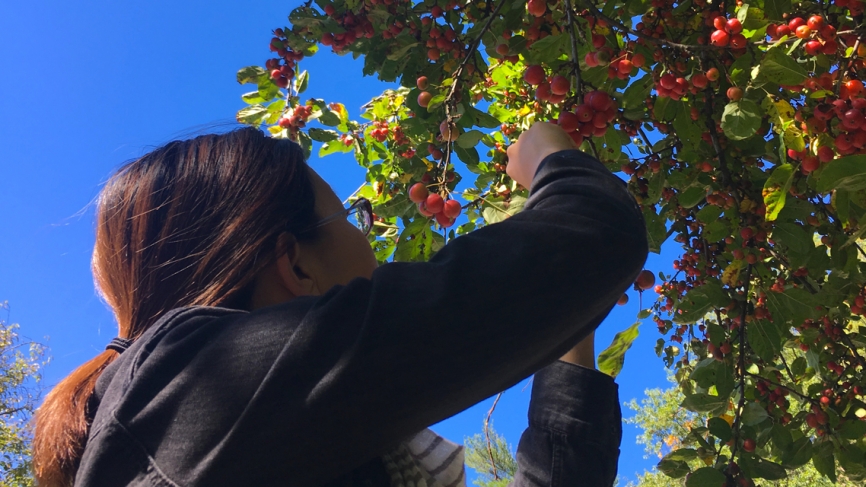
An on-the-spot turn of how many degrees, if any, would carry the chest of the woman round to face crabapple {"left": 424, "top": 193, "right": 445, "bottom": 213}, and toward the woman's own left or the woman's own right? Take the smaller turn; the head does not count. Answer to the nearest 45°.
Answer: approximately 45° to the woman's own left

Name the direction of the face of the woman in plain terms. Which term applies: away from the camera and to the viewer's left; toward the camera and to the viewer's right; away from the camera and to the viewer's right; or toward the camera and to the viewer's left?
away from the camera and to the viewer's right

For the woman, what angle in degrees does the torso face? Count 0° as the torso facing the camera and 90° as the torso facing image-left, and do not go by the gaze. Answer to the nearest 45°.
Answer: approximately 225°
